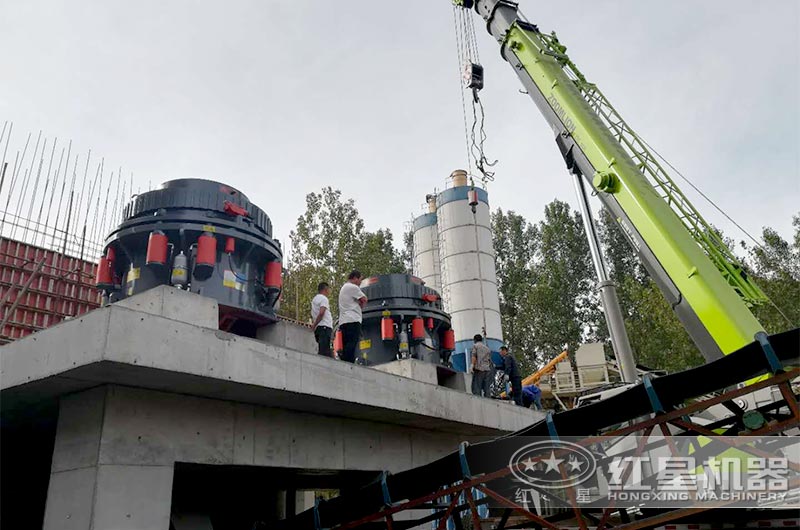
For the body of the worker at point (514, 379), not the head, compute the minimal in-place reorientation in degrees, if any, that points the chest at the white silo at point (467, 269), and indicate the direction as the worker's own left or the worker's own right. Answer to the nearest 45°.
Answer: approximately 90° to the worker's own right

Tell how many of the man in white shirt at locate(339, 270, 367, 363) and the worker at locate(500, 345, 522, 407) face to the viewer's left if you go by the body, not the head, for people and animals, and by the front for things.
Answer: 1

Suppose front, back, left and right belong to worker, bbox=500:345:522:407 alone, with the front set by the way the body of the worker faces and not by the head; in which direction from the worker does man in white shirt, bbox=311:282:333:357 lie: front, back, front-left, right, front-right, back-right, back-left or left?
front-left

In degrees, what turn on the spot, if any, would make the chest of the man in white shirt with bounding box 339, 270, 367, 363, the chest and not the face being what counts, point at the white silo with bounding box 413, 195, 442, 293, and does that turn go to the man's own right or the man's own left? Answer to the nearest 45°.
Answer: approximately 90° to the man's own left

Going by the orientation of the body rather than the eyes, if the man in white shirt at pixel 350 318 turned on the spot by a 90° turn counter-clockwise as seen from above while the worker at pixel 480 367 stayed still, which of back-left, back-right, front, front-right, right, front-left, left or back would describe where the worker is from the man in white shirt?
front-right

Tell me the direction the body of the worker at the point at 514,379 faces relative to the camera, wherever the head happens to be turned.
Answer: to the viewer's left

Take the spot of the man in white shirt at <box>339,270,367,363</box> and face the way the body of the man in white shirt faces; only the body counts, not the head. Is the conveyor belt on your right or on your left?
on your right

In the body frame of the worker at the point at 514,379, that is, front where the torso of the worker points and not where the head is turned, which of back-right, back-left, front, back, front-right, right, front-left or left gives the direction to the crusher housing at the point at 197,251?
front-left
